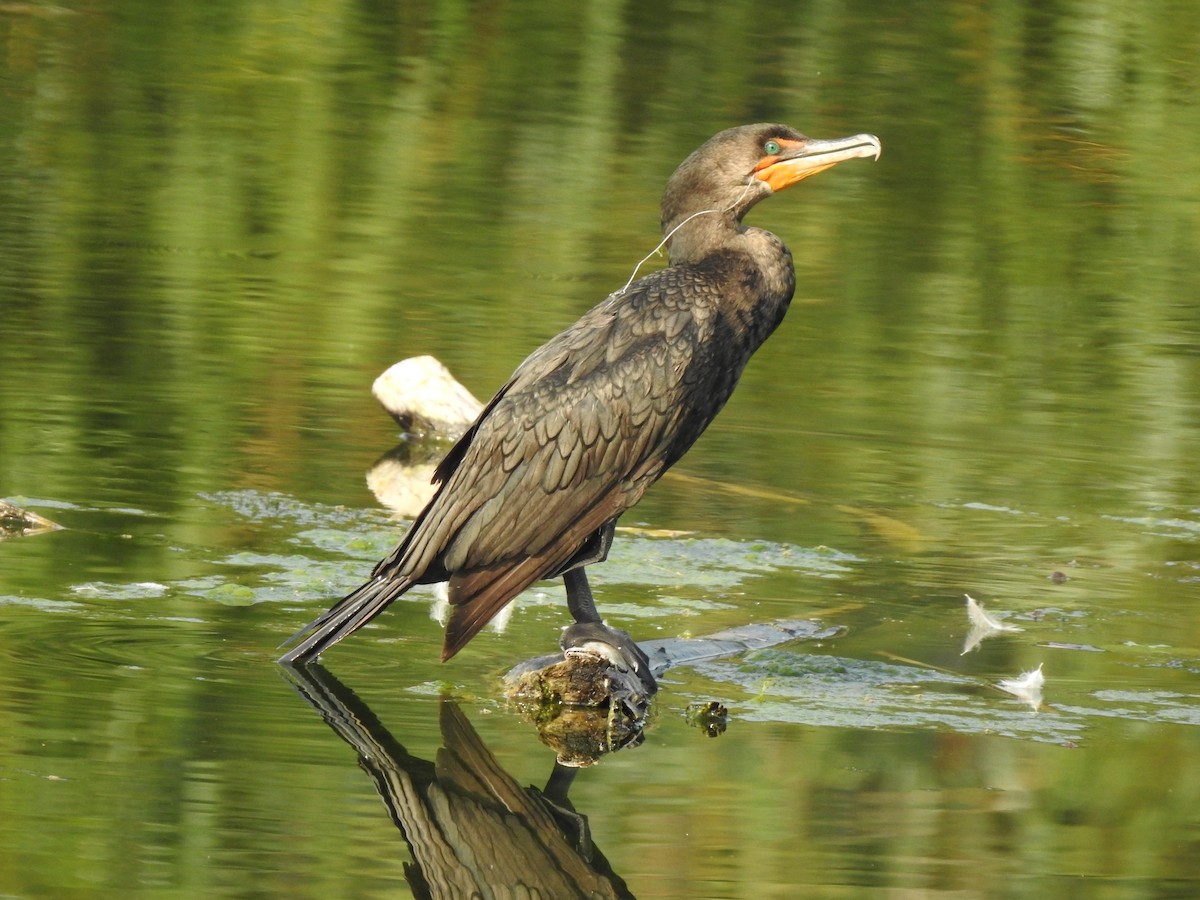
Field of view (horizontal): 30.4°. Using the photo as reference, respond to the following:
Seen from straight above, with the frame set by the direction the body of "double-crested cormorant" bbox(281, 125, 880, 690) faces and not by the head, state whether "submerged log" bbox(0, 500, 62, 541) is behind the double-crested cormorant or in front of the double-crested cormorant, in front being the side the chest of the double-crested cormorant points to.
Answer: behind

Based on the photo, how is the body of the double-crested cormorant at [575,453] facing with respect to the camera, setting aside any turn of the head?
to the viewer's right
